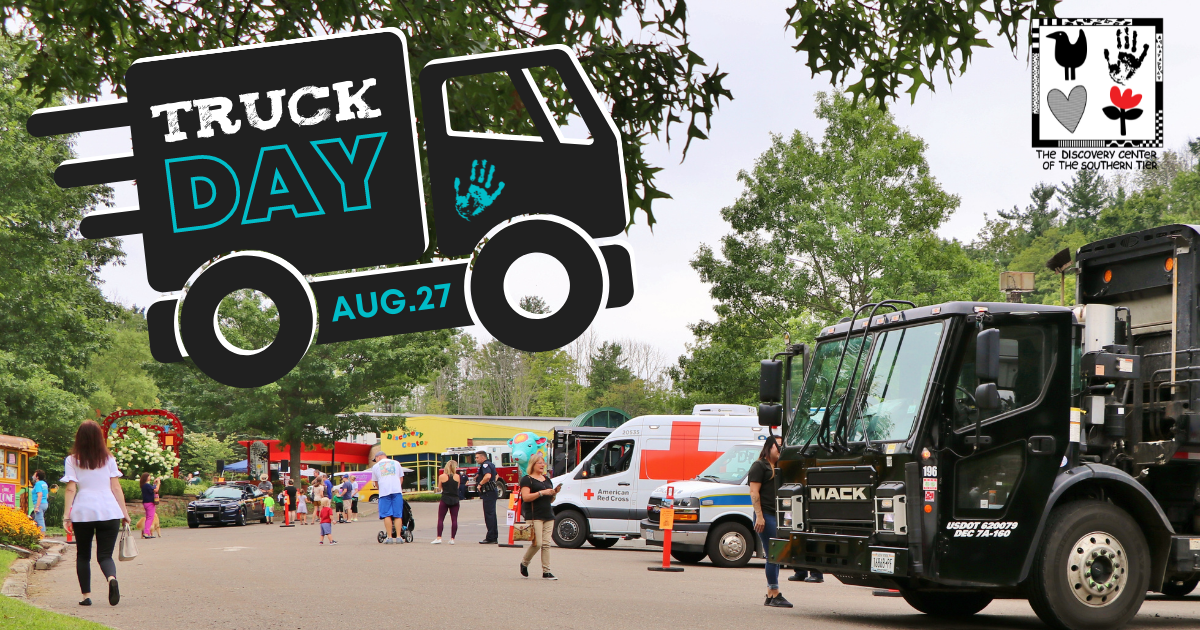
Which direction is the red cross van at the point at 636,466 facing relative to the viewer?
to the viewer's left

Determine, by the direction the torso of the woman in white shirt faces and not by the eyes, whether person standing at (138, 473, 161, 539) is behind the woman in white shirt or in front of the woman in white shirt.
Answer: in front

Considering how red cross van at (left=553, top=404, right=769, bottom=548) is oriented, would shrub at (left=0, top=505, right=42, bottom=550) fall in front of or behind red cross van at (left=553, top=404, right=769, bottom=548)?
in front

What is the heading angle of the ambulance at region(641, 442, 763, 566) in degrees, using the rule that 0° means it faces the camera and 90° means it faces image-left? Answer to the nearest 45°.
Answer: approximately 45°

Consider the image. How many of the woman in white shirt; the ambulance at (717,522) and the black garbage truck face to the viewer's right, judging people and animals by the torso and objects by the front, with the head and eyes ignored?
0

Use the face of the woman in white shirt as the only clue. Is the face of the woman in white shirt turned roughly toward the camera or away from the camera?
away from the camera

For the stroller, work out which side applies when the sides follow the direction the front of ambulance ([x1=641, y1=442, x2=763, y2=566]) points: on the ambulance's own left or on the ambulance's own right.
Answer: on the ambulance's own right

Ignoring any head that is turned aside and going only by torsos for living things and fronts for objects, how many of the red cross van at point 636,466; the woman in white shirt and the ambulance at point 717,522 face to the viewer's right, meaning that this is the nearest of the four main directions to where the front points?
0

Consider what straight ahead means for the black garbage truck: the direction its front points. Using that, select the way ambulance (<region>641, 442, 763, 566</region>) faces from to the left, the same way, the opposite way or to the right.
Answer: the same way

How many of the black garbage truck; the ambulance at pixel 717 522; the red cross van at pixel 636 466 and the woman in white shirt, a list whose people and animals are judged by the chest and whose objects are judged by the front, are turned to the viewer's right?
0

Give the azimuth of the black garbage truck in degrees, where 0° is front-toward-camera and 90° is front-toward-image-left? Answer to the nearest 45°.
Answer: approximately 45°

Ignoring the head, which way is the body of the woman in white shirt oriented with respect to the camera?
away from the camera
